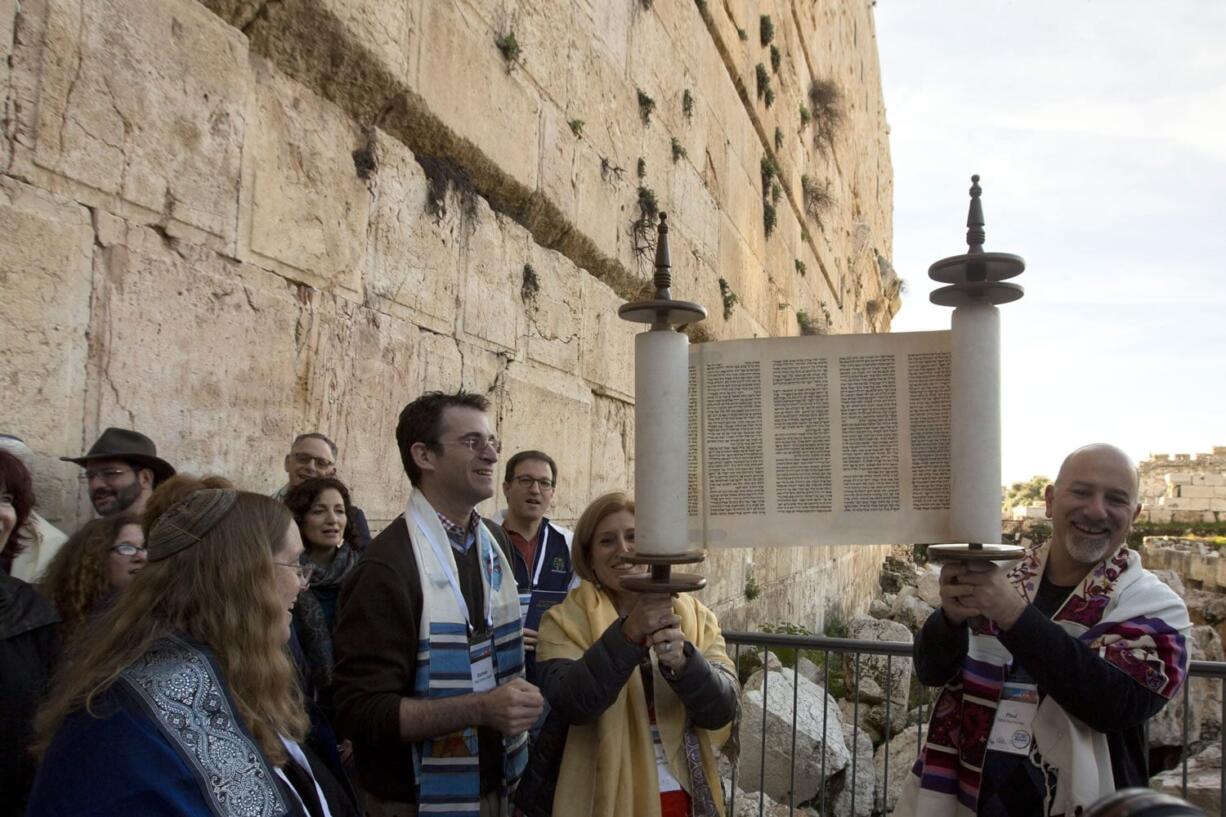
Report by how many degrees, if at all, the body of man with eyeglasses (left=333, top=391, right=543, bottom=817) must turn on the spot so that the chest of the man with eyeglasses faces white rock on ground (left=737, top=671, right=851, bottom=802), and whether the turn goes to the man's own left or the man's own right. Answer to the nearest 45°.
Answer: approximately 90° to the man's own left

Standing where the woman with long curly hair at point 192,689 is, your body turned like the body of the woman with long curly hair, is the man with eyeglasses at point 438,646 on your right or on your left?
on your left

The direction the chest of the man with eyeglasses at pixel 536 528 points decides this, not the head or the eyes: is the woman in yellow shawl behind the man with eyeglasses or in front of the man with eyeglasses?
in front

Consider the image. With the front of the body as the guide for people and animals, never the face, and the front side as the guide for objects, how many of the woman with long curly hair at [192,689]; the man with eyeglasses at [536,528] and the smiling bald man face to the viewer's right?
1

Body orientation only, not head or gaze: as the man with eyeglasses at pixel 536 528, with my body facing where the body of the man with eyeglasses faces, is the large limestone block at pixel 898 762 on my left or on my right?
on my left

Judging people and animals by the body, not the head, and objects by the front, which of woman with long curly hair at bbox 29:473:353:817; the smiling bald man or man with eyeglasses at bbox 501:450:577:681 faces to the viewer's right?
the woman with long curly hair

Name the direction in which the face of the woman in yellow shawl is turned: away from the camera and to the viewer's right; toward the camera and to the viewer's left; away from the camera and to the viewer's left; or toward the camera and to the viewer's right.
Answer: toward the camera and to the viewer's right

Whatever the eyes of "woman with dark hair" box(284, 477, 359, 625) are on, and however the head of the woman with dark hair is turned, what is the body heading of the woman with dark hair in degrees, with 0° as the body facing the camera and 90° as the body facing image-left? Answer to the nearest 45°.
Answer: approximately 315°

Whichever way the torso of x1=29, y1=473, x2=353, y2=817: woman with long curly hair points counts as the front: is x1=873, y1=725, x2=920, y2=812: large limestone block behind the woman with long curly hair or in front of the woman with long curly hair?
in front

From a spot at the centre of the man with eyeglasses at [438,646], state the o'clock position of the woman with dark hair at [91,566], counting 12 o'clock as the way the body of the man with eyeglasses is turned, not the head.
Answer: The woman with dark hair is roughly at 4 o'clock from the man with eyeglasses.

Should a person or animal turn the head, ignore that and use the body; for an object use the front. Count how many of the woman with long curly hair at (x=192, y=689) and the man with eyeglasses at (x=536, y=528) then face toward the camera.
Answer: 1

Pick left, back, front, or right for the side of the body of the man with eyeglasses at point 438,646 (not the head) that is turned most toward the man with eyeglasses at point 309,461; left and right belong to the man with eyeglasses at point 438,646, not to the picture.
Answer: back

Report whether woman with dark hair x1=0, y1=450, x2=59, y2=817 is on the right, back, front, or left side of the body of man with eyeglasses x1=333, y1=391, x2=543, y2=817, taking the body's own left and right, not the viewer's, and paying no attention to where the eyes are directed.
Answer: right

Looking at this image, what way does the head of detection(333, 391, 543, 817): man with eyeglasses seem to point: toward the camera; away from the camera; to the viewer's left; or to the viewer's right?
to the viewer's right
